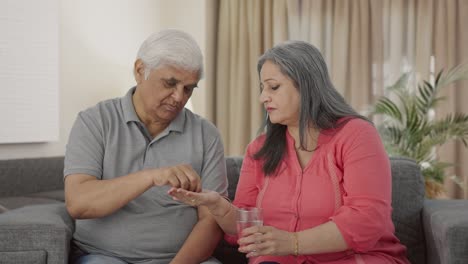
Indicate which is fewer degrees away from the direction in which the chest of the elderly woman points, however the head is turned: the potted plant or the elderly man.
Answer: the elderly man

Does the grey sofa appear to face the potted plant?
no

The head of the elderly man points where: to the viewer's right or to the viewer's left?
to the viewer's right

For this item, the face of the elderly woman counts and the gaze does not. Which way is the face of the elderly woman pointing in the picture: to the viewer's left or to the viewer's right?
to the viewer's left

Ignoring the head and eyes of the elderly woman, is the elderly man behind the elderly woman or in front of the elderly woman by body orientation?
in front

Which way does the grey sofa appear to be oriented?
toward the camera

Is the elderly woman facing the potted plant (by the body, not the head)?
no

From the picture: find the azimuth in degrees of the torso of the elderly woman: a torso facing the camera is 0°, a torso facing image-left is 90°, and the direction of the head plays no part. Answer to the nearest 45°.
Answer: approximately 45°
